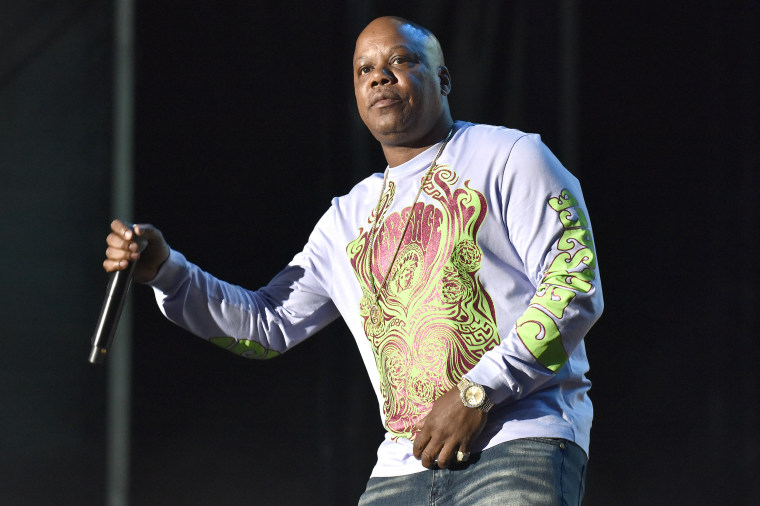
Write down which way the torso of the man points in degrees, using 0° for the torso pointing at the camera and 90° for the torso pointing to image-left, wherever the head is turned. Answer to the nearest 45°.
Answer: approximately 45°

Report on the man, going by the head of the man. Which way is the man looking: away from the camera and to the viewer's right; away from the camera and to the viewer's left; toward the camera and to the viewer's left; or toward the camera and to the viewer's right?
toward the camera and to the viewer's left
